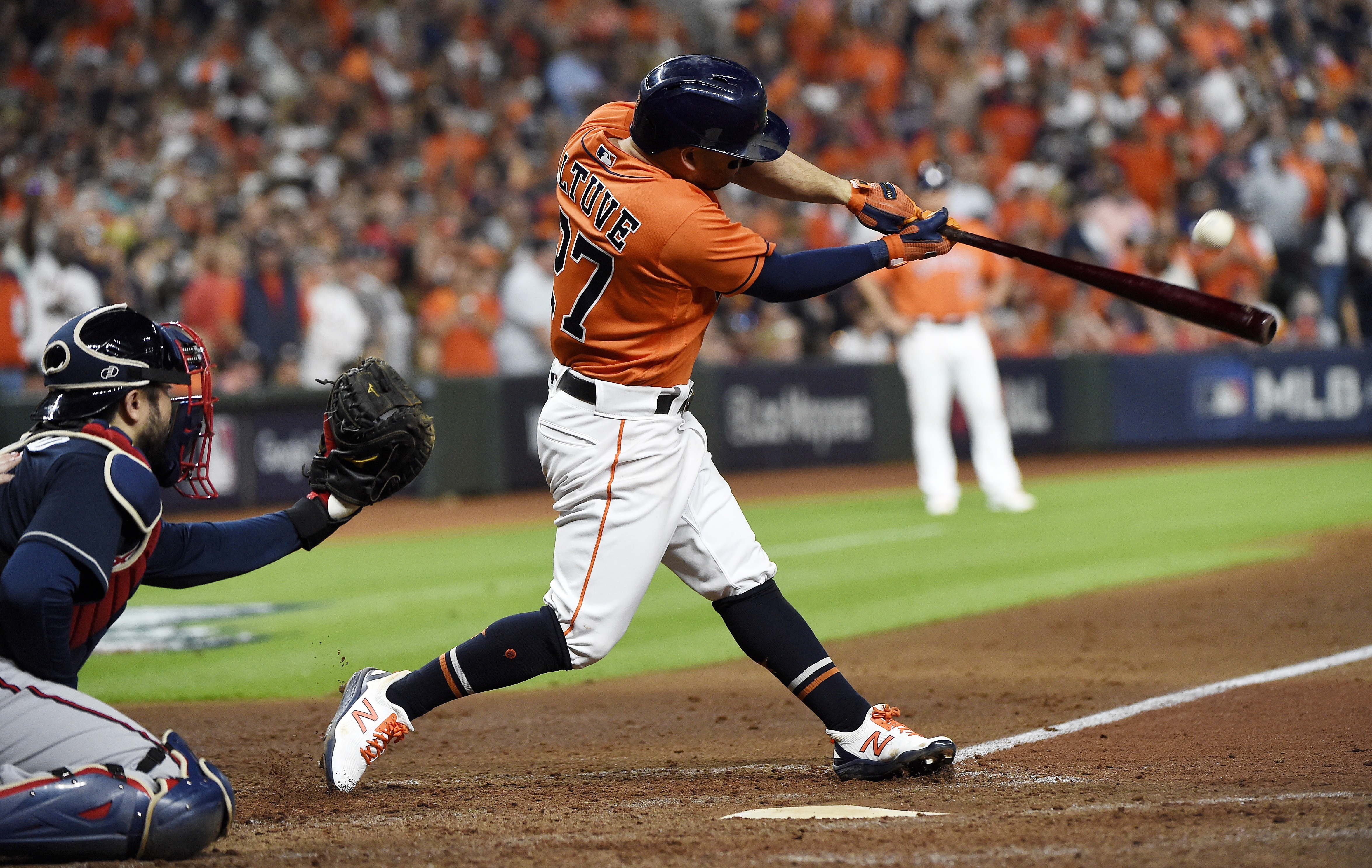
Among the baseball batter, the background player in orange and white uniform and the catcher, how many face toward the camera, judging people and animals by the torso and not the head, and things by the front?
1

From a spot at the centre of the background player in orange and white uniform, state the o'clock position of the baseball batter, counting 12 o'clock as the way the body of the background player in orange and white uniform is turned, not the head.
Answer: The baseball batter is roughly at 12 o'clock from the background player in orange and white uniform.

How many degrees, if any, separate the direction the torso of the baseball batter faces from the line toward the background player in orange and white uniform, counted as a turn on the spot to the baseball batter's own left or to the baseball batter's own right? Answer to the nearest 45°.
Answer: approximately 90° to the baseball batter's own left

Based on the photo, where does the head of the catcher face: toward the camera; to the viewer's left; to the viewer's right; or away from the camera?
to the viewer's right

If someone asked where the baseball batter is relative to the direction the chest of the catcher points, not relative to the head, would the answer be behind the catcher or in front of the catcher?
in front

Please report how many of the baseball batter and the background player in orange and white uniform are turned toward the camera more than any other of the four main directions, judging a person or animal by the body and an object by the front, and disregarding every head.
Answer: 1

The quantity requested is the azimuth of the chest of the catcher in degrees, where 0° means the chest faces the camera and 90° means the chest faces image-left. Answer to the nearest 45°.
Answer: approximately 270°

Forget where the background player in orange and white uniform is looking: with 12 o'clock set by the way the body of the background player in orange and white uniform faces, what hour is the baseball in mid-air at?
The baseball in mid-air is roughly at 12 o'clock from the background player in orange and white uniform.

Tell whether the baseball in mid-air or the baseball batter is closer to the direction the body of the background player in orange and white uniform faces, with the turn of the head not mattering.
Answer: the baseball batter

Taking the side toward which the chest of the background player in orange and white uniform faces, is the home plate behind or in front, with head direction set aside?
in front
